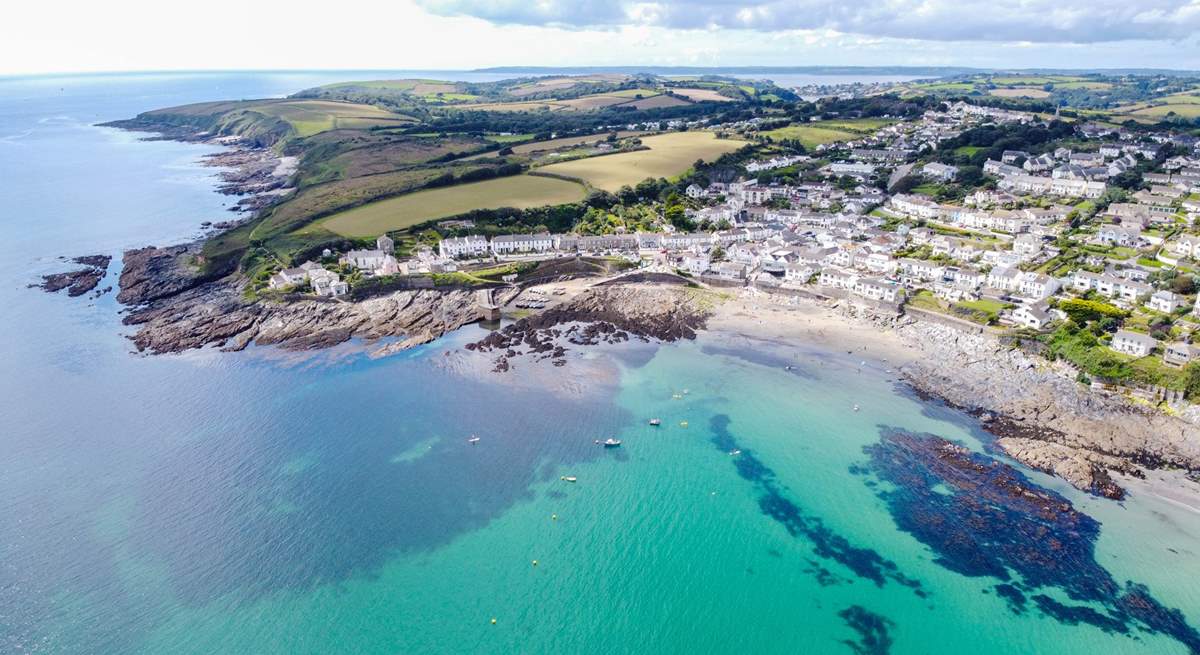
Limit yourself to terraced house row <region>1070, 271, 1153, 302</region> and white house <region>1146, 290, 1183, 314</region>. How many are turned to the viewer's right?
0

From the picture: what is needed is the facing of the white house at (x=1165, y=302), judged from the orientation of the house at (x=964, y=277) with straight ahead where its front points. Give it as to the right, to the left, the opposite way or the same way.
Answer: the same way

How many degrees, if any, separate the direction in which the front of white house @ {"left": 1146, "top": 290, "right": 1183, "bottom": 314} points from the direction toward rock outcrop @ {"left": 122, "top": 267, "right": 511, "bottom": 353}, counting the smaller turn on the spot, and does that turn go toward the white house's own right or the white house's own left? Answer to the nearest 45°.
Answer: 0° — it already faces it

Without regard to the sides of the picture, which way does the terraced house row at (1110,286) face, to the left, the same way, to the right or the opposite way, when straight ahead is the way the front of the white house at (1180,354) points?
the same way

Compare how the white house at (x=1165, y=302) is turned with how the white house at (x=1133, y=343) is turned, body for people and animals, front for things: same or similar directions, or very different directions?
same or similar directions

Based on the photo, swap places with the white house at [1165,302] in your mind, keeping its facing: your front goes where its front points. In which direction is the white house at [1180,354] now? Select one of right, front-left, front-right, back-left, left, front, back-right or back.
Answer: front-left

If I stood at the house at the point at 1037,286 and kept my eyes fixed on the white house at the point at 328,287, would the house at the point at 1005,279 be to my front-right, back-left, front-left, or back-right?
front-right

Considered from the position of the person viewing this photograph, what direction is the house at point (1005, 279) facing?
facing the viewer and to the left of the viewer

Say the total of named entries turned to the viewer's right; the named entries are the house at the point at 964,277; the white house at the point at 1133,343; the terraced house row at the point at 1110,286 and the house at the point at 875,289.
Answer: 0

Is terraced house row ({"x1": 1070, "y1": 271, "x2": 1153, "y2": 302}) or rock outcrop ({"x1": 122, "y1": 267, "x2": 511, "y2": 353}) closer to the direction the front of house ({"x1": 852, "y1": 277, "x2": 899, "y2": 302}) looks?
the rock outcrop

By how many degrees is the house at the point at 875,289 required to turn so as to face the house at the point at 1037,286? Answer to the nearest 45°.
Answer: approximately 135° to its left

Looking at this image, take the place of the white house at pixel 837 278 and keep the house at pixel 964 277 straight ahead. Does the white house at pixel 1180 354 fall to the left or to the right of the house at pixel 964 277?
right

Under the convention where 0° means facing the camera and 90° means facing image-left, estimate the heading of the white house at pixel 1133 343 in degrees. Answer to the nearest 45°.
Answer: approximately 45°

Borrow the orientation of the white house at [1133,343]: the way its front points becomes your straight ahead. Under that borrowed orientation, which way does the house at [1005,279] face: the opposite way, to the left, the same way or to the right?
the same way

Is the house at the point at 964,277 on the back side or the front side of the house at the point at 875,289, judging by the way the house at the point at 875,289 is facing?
on the back side

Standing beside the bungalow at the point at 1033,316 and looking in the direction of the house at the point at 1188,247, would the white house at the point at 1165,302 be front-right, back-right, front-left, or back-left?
front-right
